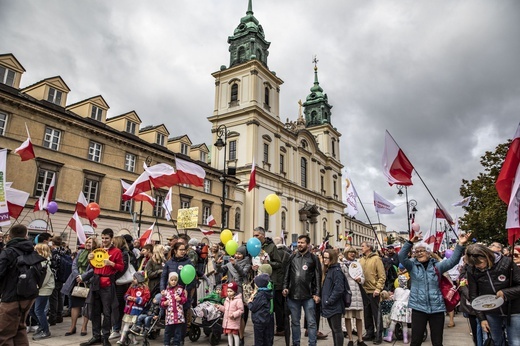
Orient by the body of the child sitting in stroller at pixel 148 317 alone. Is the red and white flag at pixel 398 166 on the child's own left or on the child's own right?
on the child's own left

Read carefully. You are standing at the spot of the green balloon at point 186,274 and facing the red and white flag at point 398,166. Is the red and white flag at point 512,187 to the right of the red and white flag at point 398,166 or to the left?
right

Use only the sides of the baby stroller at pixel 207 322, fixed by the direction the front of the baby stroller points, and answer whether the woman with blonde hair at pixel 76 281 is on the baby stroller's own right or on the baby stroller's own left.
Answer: on the baby stroller's own right

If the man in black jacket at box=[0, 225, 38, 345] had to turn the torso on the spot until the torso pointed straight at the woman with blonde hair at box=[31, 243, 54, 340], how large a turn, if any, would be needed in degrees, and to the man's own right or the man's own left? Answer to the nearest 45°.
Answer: approximately 45° to the man's own right

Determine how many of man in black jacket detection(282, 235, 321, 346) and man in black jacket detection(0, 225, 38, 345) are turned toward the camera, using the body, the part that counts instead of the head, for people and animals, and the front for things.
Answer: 1

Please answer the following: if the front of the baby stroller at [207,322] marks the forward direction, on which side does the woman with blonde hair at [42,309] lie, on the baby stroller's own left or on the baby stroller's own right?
on the baby stroller's own right

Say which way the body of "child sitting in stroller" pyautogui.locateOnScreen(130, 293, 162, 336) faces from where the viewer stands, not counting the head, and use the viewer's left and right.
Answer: facing the viewer and to the left of the viewer

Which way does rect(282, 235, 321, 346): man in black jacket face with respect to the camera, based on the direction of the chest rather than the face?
toward the camera

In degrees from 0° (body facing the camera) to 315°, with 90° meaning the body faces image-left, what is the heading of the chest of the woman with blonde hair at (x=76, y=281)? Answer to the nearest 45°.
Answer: approximately 315°
